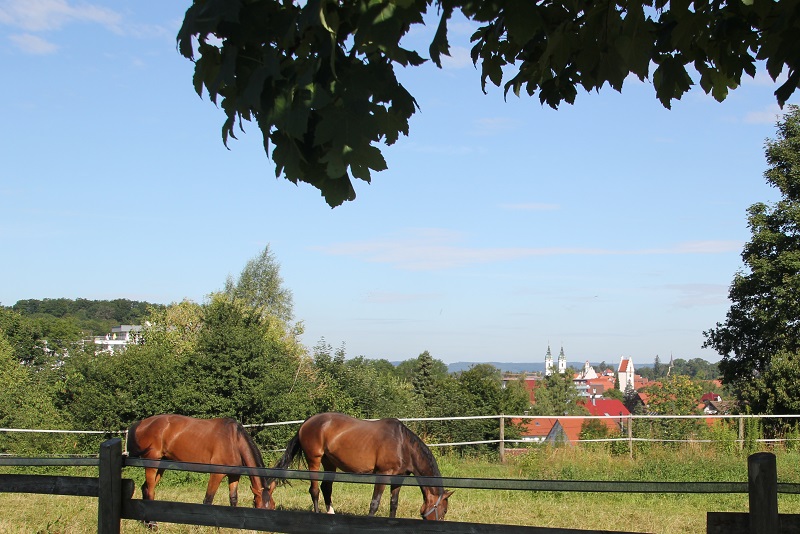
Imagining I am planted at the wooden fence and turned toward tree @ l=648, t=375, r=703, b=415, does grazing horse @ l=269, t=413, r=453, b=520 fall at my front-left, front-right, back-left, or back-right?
front-left

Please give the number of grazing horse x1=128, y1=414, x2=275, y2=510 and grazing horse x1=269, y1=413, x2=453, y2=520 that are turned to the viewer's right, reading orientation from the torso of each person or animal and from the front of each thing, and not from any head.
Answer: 2

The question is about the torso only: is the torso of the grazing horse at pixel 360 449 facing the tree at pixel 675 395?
no

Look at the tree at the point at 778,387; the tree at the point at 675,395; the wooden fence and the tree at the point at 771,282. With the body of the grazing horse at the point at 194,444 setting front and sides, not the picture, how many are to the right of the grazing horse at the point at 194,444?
1

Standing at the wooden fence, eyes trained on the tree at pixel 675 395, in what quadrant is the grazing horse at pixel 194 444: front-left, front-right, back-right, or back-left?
front-left

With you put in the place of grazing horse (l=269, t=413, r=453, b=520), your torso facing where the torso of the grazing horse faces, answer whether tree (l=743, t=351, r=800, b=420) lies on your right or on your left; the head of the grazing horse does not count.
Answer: on your left

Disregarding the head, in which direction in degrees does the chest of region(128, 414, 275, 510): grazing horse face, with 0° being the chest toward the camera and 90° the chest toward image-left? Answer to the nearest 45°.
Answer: approximately 270°

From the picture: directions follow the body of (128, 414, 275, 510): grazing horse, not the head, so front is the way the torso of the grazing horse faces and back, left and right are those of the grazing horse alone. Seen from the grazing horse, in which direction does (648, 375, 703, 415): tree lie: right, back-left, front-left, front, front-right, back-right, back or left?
front-left

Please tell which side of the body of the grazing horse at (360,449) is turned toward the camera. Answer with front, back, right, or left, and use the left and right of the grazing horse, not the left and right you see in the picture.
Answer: right

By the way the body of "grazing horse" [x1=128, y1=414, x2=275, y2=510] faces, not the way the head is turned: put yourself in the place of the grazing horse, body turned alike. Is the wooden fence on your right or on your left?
on your right

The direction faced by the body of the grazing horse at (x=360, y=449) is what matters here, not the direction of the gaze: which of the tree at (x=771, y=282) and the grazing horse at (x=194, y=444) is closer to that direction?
the tree

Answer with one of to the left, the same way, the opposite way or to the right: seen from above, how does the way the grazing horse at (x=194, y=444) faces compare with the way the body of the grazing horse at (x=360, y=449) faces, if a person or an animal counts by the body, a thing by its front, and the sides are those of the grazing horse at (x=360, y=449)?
the same way

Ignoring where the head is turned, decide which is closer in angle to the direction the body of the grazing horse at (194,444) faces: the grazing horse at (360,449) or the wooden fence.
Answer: the grazing horse

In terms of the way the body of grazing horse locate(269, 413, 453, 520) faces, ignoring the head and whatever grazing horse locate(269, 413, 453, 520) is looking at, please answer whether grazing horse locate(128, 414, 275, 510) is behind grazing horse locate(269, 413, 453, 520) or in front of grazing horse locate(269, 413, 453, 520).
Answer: behind

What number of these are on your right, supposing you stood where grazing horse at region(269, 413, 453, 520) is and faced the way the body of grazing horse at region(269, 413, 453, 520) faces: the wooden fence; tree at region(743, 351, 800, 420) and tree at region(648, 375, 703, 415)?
1
